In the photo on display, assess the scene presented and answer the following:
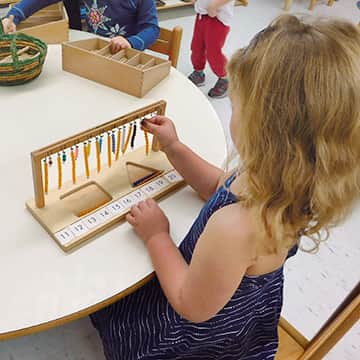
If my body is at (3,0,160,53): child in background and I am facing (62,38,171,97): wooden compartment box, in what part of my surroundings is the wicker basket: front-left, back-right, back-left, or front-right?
front-right

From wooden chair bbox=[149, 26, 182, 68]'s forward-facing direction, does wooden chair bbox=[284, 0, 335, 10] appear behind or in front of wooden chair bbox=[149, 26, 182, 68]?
behind

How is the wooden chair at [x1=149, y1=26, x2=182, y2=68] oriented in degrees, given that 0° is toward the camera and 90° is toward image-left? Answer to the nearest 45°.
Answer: approximately 45°

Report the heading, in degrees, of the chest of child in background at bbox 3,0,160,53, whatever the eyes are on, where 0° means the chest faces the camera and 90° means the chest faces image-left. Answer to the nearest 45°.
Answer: approximately 45°

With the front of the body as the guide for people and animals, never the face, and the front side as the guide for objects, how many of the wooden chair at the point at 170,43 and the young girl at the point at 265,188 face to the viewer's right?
0

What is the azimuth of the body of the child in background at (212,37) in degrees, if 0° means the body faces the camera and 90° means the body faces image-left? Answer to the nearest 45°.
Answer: approximately 45°

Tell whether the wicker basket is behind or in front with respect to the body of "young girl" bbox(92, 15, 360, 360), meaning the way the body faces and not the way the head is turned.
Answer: in front

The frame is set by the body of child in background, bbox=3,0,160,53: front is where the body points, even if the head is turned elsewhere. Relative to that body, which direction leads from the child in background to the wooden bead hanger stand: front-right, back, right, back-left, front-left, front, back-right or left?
front-left

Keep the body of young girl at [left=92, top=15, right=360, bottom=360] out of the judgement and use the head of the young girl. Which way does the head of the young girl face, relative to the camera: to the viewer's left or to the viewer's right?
to the viewer's left

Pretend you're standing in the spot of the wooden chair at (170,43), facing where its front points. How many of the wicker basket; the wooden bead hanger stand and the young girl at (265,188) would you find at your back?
0

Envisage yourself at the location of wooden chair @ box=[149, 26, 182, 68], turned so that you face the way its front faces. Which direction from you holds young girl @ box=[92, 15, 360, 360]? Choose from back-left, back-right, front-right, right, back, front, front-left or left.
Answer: front-left

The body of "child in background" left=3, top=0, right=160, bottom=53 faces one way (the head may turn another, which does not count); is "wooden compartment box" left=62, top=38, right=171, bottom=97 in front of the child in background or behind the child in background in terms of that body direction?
in front

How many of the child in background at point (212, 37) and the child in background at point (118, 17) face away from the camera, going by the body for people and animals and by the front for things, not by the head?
0

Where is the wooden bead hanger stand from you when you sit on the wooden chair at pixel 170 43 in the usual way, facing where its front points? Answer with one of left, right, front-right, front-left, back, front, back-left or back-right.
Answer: front-left

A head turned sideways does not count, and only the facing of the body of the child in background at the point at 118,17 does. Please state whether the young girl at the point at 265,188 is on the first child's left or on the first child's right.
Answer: on the first child's left

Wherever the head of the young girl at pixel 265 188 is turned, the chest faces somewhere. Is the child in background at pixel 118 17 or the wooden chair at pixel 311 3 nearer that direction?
the child in background

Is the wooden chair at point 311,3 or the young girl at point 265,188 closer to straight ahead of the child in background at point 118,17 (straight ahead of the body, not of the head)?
the young girl
